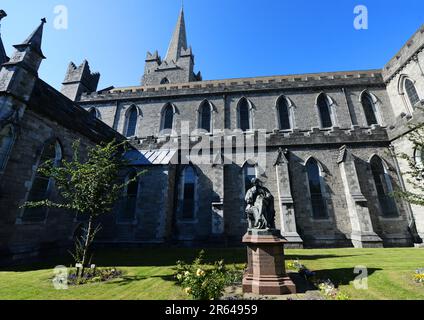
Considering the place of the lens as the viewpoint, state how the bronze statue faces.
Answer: facing the viewer and to the left of the viewer

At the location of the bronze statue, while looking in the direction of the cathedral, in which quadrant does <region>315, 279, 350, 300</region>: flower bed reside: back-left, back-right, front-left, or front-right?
back-right

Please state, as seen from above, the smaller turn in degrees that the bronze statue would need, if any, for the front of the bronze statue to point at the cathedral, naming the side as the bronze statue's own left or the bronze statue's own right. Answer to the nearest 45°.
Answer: approximately 135° to the bronze statue's own right

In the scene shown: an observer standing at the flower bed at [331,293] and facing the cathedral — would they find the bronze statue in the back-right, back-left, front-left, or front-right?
front-left
